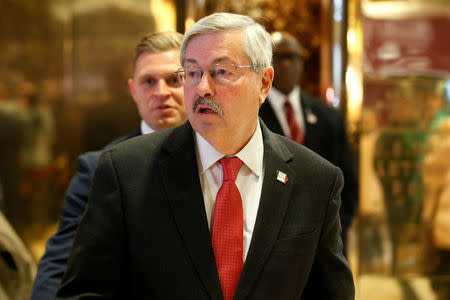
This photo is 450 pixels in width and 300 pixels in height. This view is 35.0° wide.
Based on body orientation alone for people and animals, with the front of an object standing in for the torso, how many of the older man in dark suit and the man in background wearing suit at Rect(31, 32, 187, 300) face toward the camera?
2

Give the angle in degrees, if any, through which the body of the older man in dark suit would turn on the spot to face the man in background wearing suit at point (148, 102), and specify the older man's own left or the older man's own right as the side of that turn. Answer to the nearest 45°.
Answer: approximately 180°

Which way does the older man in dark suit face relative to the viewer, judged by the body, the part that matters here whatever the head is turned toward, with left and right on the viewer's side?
facing the viewer

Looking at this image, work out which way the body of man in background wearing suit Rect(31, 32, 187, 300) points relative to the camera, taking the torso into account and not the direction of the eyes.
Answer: toward the camera

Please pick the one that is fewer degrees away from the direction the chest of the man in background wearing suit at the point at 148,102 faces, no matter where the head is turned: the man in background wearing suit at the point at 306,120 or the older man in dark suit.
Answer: the older man in dark suit

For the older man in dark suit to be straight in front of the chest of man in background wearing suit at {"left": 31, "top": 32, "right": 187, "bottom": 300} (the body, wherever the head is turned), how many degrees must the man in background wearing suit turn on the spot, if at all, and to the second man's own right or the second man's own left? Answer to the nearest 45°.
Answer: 0° — they already face them

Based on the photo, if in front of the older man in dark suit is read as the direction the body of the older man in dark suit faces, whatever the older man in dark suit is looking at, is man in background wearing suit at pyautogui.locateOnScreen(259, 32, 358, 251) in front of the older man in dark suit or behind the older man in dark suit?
behind
